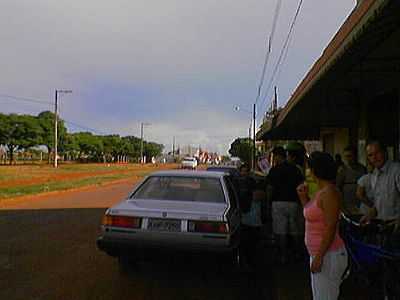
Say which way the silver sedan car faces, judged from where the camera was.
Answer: facing away from the viewer

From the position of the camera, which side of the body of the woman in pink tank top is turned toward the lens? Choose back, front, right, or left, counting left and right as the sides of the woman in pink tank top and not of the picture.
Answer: left

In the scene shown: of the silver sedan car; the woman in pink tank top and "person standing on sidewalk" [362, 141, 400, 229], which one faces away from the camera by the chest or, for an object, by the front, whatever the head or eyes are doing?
the silver sedan car

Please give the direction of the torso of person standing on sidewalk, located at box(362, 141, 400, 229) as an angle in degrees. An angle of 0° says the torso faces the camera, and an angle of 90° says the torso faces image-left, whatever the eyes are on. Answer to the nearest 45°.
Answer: approximately 45°

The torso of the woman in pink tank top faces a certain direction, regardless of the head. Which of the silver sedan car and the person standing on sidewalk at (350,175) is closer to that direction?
the silver sedan car

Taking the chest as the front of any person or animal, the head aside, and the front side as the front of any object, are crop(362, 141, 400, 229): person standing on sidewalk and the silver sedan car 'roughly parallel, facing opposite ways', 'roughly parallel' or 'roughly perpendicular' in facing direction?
roughly perpendicular

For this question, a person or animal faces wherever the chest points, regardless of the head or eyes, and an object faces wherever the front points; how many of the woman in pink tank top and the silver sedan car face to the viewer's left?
1

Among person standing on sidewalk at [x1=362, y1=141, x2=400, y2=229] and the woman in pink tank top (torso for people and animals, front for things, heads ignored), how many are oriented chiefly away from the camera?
0

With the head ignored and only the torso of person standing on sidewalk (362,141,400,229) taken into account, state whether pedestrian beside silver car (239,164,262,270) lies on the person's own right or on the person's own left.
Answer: on the person's own right
